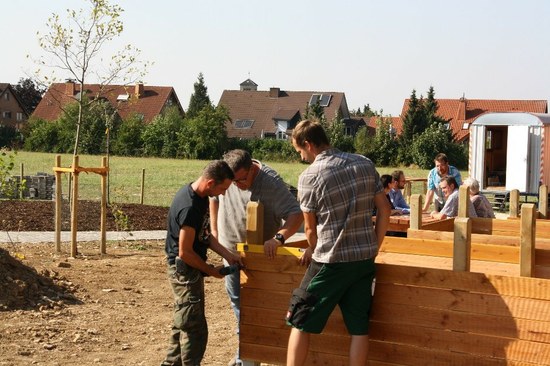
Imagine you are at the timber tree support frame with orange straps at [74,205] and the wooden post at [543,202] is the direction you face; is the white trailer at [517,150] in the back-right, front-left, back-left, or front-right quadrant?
front-left

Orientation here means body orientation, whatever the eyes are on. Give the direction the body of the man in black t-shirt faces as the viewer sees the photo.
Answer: to the viewer's right

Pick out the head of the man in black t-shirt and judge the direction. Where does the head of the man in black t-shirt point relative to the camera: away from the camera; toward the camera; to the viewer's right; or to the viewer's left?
to the viewer's right

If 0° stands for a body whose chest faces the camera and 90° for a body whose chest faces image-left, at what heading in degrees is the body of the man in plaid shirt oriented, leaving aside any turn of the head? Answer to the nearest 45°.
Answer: approximately 135°

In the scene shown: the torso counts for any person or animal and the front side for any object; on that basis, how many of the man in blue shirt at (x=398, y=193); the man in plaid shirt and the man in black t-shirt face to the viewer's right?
2

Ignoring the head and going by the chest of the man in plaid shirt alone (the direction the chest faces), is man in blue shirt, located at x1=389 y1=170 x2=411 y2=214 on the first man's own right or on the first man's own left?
on the first man's own right

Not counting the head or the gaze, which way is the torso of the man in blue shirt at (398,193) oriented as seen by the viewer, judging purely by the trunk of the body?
to the viewer's right

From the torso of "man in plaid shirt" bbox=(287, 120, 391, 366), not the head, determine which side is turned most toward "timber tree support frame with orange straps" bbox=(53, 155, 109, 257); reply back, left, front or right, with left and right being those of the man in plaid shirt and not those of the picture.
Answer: front

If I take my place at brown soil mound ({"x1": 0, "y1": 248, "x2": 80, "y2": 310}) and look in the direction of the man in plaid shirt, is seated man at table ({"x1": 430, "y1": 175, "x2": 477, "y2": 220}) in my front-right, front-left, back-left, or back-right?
front-left
